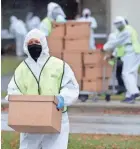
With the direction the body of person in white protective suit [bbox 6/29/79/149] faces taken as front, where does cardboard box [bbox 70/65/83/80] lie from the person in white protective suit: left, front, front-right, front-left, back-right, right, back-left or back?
back

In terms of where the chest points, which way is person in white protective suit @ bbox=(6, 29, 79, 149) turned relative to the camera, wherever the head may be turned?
toward the camera

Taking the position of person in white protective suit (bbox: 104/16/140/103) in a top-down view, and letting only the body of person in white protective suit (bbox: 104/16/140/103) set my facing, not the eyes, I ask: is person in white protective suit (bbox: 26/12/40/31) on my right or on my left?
on my right

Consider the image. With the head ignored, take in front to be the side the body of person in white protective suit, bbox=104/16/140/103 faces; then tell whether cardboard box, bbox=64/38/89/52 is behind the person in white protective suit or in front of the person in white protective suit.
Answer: in front

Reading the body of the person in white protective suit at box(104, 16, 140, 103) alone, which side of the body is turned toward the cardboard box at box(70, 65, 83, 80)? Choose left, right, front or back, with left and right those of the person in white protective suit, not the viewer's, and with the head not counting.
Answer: front

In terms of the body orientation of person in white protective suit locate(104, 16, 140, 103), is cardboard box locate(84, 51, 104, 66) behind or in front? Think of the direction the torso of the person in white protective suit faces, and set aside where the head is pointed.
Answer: in front

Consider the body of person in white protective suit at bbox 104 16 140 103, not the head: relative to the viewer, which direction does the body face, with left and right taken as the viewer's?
facing to the left of the viewer

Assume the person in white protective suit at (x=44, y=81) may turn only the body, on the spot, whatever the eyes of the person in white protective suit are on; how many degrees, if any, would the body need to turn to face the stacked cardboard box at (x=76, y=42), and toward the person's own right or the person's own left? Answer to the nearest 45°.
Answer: approximately 180°
